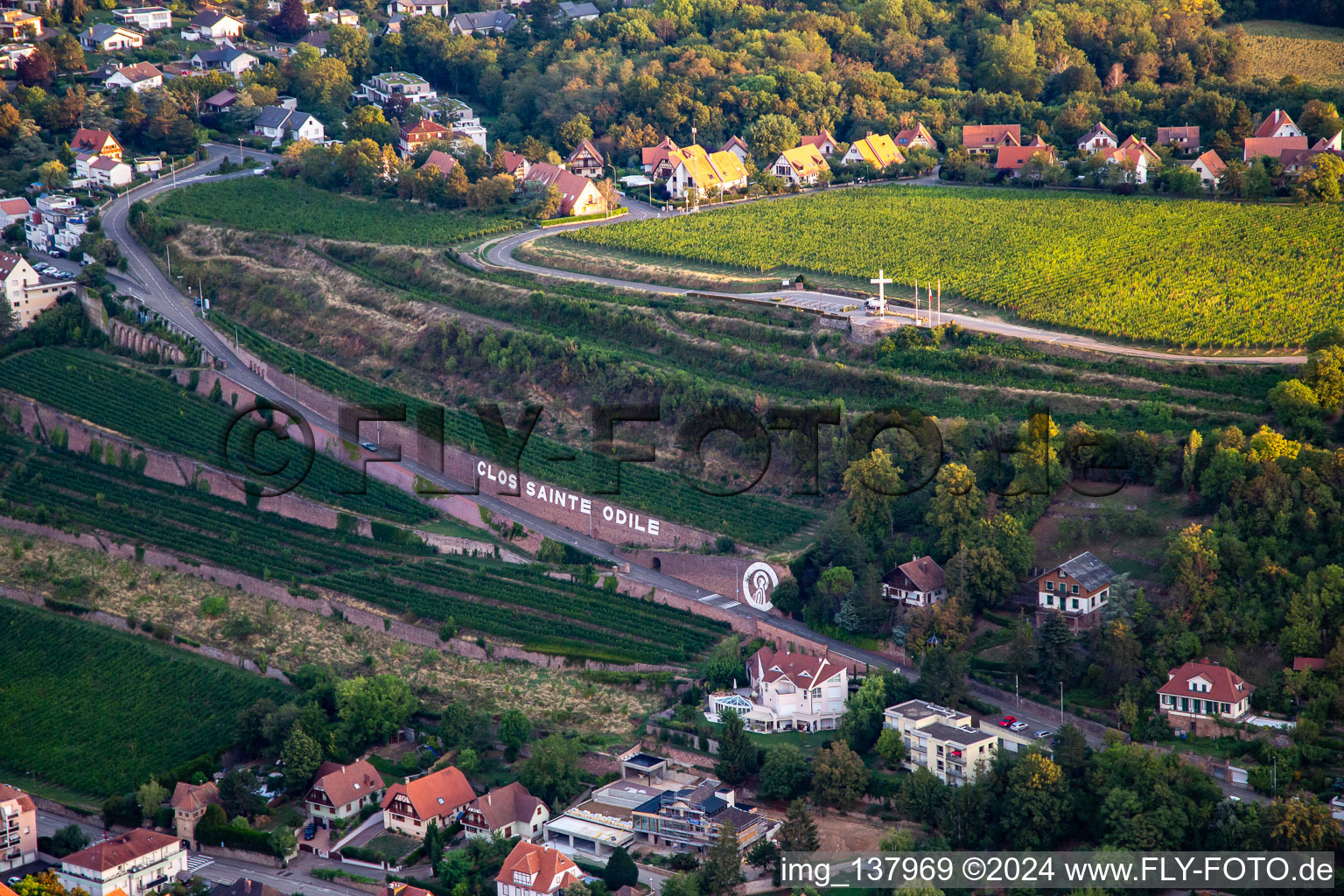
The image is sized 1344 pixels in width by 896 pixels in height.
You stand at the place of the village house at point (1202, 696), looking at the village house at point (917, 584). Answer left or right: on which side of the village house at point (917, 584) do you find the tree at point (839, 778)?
left

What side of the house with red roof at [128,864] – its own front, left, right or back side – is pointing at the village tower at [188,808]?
left

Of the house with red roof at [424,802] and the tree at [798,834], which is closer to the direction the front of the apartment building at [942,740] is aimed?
the tree

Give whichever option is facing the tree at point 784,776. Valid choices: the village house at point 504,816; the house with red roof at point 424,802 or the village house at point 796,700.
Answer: the village house at point 796,700

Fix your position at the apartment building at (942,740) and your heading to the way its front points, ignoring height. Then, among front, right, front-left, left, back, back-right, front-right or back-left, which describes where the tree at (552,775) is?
front-right

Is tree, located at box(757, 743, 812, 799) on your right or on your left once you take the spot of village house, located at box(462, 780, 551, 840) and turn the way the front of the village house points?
on your left

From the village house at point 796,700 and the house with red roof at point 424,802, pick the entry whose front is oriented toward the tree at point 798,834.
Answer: the village house

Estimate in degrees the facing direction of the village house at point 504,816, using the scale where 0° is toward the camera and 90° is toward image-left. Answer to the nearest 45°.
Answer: approximately 45°

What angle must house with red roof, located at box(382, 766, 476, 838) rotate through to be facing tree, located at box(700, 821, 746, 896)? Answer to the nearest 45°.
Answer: approximately 90° to its left

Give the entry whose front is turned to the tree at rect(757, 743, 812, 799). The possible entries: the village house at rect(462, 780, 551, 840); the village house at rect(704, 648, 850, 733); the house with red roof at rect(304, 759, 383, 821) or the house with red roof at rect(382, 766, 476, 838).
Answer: the village house at rect(704, 648, 850, 733)

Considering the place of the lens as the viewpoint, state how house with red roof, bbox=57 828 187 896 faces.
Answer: facing the viewer and to the right of the viewer

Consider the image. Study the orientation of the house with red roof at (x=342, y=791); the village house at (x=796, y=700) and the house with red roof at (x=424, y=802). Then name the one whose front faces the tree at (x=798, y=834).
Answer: the village house

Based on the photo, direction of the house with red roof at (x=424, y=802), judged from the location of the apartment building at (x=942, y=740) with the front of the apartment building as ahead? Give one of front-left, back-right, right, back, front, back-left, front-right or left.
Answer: front-right

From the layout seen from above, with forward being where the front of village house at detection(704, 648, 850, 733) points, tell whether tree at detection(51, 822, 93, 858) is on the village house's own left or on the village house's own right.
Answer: on the village house's own right

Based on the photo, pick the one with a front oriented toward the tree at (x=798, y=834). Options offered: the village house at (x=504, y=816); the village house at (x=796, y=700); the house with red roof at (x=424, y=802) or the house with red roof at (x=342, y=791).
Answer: the village house at (x=796, y=700)

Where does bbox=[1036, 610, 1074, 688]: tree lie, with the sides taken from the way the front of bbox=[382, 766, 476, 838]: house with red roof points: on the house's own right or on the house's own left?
on the house's own left
